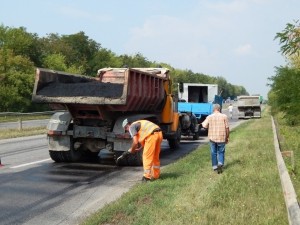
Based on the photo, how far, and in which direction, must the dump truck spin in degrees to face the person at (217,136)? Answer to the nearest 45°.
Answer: approximately 90° to its right

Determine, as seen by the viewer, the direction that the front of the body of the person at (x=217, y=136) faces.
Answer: away from the camera

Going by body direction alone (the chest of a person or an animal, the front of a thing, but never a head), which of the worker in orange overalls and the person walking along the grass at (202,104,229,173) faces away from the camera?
the person walking along the grass

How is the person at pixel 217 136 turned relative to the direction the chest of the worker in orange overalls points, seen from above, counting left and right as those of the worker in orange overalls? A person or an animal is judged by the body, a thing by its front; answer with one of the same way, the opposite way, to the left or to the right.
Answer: to the right

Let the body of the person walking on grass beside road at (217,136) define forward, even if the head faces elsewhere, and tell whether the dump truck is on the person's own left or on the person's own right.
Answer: on the person's own left

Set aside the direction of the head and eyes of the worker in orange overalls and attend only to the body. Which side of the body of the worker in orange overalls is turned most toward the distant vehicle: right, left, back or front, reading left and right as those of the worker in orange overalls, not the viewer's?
right

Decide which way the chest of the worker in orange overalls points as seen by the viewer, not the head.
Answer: to the viewer's left

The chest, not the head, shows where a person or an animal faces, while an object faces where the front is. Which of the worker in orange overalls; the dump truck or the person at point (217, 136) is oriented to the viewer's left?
the worker in orange overalls

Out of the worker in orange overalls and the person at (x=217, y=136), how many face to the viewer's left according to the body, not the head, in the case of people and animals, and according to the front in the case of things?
1

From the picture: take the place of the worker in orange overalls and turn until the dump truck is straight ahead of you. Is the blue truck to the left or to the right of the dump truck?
right

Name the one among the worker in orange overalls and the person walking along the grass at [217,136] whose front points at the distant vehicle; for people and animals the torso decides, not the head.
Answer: the person walking along the grass

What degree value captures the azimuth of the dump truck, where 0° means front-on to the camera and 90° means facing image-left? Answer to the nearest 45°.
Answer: approximately 225°
